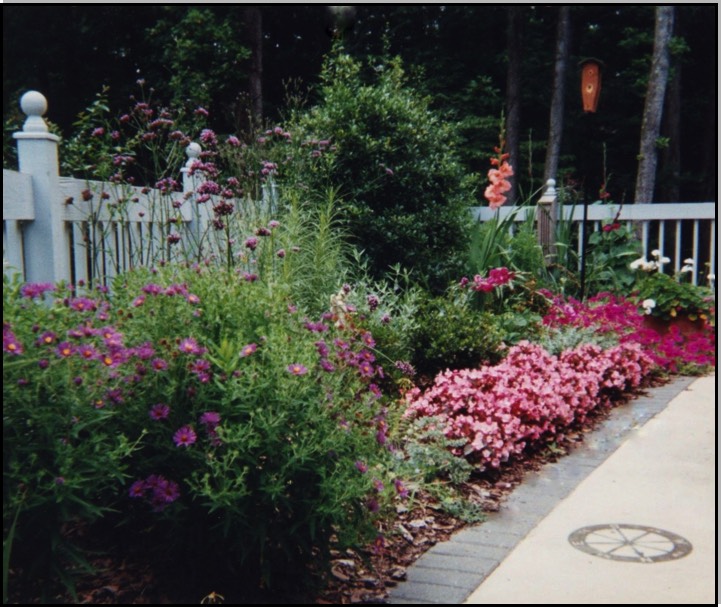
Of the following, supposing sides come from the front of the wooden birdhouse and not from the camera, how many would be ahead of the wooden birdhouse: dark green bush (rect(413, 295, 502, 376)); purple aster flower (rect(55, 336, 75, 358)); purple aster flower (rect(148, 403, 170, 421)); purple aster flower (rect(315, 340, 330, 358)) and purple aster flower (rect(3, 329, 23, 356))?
5

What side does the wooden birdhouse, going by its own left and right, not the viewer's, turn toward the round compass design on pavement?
front

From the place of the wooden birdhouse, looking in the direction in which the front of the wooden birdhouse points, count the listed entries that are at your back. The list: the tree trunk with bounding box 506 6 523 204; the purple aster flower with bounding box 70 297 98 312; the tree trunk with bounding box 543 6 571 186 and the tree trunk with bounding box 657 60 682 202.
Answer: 3

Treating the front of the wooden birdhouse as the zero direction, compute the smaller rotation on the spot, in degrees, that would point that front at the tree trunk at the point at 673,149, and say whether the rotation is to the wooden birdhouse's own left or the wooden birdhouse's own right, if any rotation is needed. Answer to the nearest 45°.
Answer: approximately 180°

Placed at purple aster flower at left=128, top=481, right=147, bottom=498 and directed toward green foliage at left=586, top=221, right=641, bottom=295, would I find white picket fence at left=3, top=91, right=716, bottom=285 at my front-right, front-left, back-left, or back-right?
front-left

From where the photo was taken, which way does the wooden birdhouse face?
toward the camera

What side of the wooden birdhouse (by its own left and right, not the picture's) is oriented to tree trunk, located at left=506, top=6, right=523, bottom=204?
back

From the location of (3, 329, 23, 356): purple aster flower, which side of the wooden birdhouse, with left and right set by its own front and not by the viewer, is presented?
front

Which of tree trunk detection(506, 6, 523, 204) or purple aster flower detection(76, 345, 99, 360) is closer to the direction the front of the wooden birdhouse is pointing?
the purple aster flower

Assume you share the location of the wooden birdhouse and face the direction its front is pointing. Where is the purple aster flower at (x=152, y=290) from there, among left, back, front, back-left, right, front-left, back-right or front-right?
front

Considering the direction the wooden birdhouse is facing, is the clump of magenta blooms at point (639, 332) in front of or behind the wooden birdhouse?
in front

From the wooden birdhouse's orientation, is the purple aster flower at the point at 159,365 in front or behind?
in front

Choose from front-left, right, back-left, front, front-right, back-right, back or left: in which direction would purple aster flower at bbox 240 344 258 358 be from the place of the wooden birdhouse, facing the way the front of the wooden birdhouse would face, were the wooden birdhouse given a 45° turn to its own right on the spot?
front-left

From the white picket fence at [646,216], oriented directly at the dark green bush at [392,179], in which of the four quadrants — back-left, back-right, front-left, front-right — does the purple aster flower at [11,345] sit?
front-left

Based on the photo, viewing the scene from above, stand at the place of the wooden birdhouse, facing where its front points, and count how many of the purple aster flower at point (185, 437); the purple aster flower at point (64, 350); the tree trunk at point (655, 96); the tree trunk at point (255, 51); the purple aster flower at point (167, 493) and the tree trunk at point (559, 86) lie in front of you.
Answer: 3
